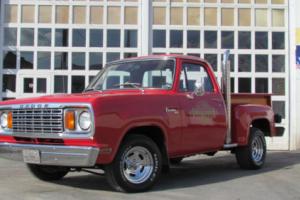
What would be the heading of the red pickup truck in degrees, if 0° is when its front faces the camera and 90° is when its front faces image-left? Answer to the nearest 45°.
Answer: approximately 45°
